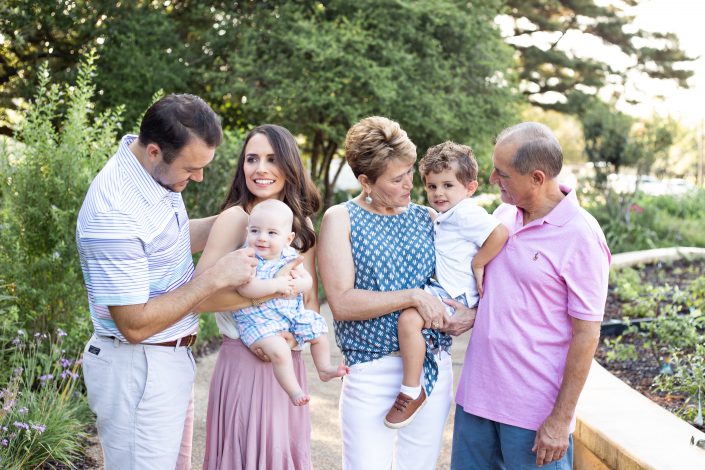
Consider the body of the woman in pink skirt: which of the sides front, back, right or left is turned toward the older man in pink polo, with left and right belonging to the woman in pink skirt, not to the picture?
left

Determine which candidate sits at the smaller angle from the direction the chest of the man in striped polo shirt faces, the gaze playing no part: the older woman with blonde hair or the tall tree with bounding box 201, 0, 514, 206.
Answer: the older woman with blonde hair

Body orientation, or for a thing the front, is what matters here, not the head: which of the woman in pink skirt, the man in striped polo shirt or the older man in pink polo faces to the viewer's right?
the man in striped polo shirt

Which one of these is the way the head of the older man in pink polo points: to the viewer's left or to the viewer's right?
to the viewer's left

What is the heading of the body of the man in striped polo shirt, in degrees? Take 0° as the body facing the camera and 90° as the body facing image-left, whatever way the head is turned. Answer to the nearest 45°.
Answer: approximately 270°

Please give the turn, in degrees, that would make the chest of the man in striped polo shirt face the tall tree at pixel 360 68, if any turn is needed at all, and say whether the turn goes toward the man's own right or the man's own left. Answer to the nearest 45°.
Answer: approximately 90° to the man's own left
